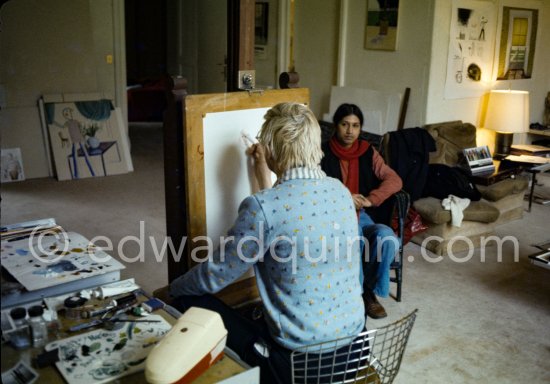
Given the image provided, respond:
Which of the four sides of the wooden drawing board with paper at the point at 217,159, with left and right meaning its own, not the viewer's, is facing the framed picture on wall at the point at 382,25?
back

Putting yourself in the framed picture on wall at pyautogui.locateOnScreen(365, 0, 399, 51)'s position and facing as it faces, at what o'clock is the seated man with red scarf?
The seated man with red scarf is roughly at 12 o'clock from the framed picture on wall.

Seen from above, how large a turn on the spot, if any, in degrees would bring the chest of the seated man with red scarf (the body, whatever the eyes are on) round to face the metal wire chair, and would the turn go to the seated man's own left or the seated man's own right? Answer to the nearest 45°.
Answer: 0° — they already face it

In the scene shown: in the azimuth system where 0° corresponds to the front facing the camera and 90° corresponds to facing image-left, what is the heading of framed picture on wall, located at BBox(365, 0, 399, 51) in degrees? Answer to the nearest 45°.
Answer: approximately 0°

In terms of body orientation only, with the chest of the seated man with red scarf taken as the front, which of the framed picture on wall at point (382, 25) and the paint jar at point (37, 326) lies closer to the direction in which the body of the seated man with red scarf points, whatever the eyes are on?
the paint jar

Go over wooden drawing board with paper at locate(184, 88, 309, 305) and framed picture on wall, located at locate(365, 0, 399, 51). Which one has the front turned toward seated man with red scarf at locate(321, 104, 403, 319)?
the framed picture on wall

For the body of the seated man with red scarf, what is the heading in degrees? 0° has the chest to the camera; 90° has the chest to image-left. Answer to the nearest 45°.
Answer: approximately 0°

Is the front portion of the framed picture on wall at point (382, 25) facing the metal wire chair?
yes

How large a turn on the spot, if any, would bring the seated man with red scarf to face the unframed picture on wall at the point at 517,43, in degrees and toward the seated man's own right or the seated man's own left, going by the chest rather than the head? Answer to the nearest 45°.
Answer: approximately 135° to the seated man's own left
